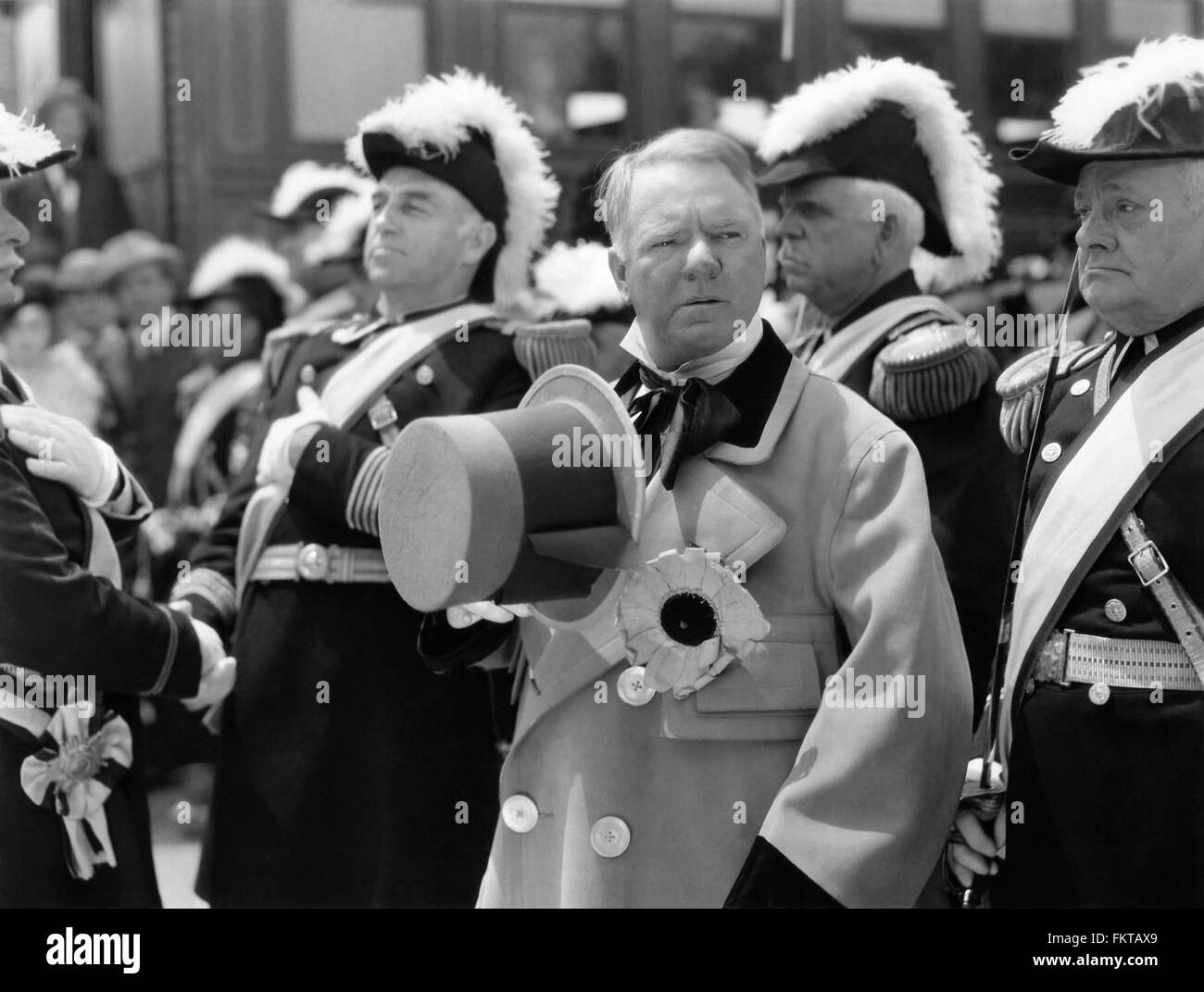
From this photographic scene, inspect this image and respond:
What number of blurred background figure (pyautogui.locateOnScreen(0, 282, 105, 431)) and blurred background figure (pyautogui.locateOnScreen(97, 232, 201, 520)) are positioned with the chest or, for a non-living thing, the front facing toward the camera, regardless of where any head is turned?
2

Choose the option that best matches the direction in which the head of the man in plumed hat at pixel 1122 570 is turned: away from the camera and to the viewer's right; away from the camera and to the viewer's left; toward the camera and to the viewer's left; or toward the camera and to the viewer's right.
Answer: toward the camera and to the viewer's left

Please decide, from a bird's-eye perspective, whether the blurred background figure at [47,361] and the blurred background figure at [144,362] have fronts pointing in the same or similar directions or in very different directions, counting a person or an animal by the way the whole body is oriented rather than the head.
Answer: same or similar directions

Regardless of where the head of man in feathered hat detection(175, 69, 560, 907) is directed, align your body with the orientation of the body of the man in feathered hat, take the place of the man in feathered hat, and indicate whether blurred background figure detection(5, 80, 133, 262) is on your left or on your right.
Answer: on your right

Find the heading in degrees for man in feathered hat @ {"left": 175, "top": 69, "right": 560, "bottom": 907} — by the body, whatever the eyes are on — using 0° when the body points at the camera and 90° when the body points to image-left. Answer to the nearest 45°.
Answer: approximately 45°

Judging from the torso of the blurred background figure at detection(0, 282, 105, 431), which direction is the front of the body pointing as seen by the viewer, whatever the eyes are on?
toward the camera

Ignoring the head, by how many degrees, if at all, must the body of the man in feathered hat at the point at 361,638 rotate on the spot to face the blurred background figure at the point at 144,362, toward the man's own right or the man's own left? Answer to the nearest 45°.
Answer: approximately 135° to the man's own right

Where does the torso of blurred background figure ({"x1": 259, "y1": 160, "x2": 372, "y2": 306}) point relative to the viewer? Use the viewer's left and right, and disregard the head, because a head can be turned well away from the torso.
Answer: facing the viewer and to the left of the viewer

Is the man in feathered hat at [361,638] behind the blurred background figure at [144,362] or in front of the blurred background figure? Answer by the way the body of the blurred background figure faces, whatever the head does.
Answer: in front

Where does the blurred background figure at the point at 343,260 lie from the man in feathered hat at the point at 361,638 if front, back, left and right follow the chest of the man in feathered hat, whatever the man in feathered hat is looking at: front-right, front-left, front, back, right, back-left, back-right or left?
back-right

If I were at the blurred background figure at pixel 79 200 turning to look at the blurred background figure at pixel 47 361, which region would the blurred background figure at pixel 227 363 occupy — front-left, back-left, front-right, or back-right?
front-left

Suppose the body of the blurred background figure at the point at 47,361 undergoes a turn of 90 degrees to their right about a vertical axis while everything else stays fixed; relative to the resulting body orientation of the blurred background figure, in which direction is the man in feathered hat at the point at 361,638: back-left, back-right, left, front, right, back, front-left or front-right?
left

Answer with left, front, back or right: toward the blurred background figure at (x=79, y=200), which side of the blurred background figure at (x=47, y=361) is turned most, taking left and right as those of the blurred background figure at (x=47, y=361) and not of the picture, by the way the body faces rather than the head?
back
